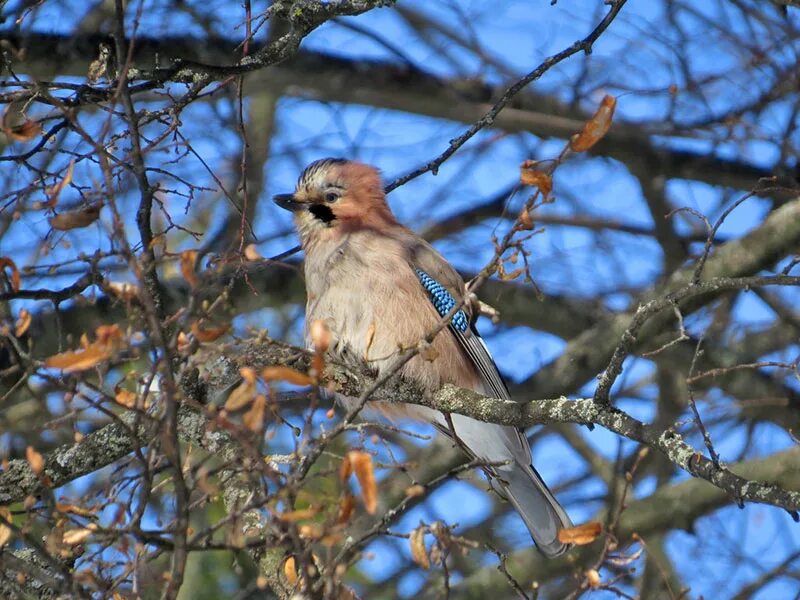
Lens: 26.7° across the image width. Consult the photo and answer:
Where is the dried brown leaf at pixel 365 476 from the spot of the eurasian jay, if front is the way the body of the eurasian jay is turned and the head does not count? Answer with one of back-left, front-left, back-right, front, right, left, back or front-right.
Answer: front-left

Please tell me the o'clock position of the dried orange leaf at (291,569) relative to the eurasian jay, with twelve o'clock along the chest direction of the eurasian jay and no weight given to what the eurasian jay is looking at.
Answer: The dried orange leaf is roughly at 11 o'clock from the eurasian jay.

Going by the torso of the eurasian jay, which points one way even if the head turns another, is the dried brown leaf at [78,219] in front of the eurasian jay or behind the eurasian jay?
in front

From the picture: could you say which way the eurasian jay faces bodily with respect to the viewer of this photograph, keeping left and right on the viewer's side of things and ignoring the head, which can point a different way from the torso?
facing the viewer and to the left of the viewer

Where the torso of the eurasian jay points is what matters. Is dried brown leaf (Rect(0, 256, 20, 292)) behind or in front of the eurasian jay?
in front

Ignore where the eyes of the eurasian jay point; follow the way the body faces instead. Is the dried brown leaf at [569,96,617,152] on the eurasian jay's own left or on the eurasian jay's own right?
on the eurasian jay's own left

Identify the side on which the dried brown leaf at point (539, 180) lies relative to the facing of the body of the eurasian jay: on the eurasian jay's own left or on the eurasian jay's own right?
on the eurasian jay's own left
